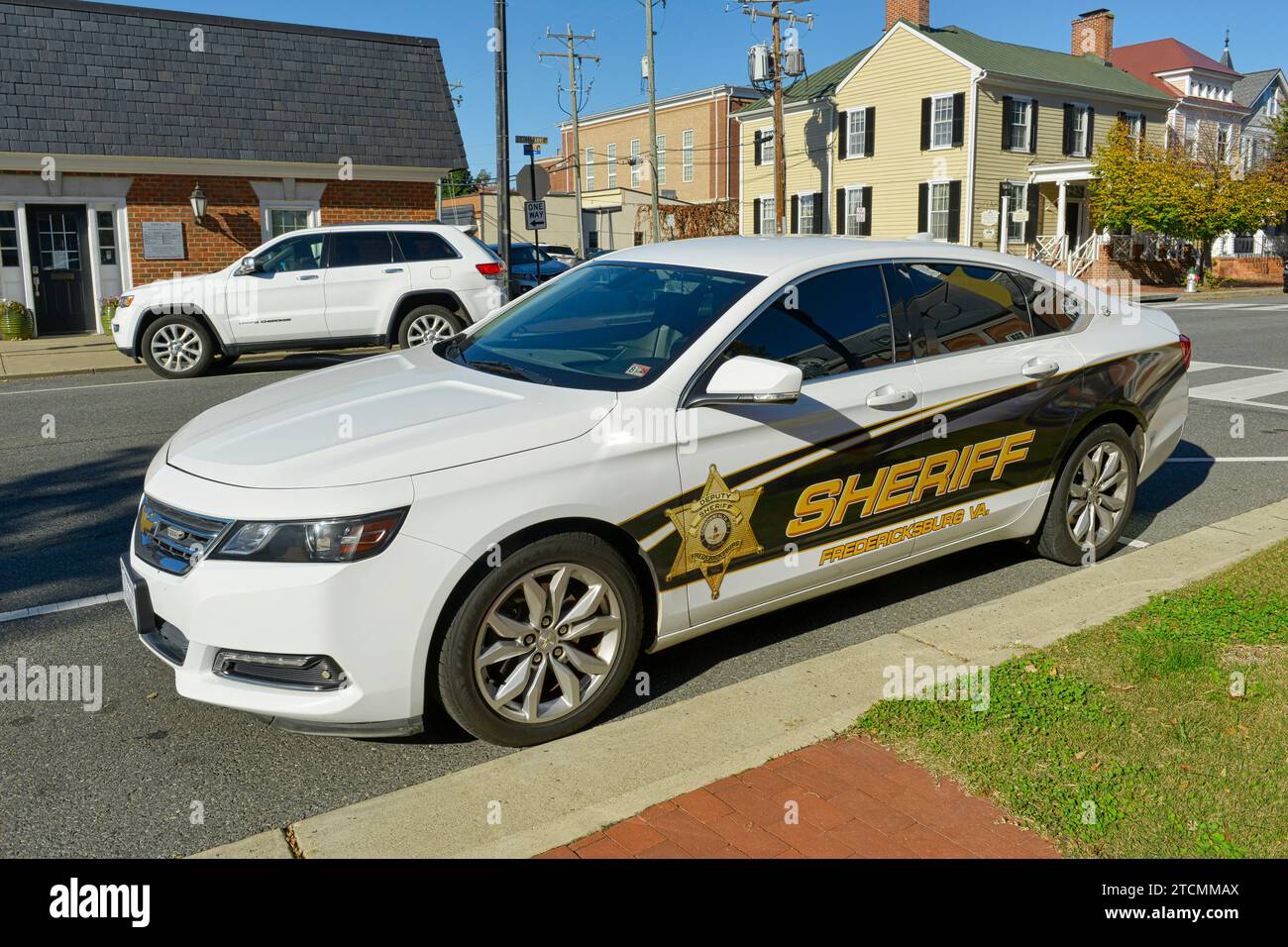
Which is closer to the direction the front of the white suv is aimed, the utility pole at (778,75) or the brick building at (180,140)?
the brick building

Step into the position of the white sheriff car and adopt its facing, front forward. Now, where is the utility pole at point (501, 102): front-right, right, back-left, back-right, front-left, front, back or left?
back-right

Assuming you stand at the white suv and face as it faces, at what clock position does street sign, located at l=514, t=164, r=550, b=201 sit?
The street sign is roughly at 4 o'clock from the white suv.

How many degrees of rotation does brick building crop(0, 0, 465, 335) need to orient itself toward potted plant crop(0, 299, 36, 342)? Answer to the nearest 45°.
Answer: approximately 90° to its right

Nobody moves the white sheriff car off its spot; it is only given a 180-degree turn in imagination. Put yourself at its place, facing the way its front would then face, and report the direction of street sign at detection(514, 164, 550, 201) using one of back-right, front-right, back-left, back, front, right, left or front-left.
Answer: front-left

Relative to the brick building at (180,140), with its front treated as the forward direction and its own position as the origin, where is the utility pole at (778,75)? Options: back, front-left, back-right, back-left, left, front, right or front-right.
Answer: back-left

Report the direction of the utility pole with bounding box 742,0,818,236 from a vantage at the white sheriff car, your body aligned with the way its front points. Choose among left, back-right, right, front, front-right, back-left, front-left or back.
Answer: back-right

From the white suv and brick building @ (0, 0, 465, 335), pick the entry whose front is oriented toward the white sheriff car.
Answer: the brick building

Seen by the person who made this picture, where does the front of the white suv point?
facing to the left of the viewer

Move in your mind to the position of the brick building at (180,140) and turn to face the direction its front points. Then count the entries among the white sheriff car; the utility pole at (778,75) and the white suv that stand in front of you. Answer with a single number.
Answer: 2

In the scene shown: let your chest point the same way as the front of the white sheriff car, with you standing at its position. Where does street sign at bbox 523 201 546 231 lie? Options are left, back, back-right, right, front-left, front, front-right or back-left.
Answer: back-right

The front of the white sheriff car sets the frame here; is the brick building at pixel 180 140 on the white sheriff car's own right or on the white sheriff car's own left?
on the white sheriff car's own right

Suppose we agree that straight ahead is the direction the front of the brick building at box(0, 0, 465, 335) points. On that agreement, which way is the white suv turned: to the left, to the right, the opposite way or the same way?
to the right
